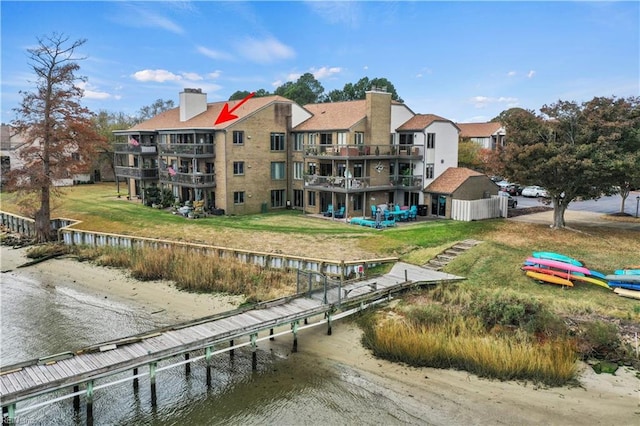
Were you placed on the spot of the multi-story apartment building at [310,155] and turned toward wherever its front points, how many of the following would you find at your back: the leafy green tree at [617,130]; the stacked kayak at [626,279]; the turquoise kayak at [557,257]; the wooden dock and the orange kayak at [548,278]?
0

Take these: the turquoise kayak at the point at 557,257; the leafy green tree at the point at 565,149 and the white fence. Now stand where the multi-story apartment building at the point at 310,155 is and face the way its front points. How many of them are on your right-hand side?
0

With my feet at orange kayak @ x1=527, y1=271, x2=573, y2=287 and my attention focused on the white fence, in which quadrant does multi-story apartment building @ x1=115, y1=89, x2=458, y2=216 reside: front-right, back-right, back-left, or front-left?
front-left

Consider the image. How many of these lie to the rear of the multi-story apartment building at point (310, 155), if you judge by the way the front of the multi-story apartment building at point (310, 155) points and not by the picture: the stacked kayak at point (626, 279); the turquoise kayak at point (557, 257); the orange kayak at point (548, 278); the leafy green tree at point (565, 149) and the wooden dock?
0

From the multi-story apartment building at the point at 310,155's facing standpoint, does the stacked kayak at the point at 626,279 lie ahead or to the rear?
ahead

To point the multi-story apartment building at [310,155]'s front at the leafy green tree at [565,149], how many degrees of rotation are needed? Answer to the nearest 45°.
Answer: approximately 45° to its left

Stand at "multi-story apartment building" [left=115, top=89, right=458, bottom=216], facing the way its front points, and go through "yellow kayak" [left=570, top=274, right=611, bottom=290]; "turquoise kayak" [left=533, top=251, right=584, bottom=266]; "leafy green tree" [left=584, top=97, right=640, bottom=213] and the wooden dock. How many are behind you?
0

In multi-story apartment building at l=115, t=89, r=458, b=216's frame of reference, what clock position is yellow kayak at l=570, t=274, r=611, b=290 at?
The yellow kayak is roughly at 11 o'clock from the multi-story apartment building.

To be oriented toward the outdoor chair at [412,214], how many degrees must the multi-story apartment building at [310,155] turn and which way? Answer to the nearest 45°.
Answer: approximately 45° to its left

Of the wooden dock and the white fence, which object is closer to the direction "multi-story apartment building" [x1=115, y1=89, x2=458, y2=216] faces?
the wooden dock

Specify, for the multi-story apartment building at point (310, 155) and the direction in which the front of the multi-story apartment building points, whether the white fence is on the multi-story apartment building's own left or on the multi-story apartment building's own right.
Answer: on the multi-story apartment building's own left

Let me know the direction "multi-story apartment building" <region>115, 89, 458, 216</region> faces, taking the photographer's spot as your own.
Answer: facing the viewer

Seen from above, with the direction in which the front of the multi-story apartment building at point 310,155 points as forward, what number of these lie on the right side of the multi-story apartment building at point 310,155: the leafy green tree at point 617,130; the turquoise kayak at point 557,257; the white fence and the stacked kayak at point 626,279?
0

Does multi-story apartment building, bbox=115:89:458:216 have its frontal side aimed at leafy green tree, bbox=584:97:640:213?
no

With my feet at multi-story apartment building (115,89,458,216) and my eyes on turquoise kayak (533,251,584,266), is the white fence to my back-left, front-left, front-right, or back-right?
front-left

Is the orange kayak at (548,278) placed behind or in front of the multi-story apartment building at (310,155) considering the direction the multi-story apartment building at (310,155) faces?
in front
